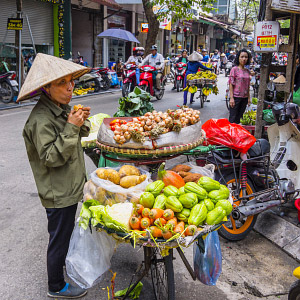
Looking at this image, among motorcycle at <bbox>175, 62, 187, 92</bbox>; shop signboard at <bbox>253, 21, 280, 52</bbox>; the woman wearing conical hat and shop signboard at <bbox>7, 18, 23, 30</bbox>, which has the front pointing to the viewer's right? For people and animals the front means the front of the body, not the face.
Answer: the woman wearing conical hat

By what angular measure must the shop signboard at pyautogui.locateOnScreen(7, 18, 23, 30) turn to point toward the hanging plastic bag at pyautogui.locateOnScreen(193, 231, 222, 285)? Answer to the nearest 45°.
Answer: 0° — it already faces it

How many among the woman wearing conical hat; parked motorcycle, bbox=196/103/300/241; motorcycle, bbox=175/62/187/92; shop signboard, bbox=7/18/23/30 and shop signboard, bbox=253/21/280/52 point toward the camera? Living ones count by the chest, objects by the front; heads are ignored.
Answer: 3

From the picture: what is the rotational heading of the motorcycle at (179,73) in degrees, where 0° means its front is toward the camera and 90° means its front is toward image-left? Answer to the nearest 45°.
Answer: approximately 0°

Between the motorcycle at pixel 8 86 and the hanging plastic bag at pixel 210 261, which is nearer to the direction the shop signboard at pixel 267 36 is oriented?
the hanging plastic bag

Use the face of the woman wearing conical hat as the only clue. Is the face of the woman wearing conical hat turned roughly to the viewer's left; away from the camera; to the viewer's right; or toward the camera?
to the viewer's right

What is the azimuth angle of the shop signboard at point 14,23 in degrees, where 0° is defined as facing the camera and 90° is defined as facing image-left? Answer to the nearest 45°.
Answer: approximately 0°

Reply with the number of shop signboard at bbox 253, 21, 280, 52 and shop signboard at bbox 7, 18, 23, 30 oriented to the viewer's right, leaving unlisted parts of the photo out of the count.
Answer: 0

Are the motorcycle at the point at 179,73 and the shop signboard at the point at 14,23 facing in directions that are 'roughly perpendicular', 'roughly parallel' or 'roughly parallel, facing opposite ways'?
roughly parallel

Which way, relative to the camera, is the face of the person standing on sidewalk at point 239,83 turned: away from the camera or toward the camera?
toward the camera

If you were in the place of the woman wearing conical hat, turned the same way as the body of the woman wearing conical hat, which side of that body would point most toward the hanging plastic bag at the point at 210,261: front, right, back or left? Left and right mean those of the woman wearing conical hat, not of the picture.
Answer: front

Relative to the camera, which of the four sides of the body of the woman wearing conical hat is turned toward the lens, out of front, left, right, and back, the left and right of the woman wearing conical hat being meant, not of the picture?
right

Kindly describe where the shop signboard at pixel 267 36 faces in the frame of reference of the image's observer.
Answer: facing the viewer

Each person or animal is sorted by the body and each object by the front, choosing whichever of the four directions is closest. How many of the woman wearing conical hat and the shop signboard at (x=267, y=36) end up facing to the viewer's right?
1
